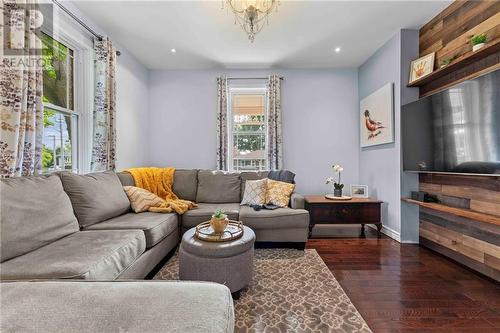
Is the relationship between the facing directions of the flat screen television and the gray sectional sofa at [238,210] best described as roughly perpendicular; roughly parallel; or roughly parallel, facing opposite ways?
roughly perpendicular

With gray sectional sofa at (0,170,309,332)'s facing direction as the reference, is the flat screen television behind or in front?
in front

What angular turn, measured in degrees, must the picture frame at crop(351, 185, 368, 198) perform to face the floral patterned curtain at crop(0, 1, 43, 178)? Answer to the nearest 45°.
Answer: approximately 45° to its right

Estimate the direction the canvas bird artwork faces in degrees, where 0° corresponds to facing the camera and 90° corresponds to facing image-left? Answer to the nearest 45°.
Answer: approximately 45°

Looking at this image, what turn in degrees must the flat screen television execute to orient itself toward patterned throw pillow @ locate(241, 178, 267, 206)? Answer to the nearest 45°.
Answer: approximately 45° to its right

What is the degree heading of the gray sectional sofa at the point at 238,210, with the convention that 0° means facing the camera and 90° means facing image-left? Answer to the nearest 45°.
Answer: approximately 0°

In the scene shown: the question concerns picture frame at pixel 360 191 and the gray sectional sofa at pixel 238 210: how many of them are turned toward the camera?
2

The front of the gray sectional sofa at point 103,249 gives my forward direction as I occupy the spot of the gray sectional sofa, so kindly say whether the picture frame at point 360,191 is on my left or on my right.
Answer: on my left

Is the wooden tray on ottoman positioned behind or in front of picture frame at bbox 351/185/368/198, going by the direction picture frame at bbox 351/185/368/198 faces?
in front

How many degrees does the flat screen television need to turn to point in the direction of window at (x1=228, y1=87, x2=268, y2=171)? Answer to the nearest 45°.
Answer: approximately 45° to its right

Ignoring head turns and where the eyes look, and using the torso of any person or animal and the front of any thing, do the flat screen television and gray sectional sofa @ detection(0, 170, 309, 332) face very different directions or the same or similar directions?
very different directions

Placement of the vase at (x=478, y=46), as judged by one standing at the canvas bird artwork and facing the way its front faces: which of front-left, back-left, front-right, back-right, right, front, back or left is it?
left

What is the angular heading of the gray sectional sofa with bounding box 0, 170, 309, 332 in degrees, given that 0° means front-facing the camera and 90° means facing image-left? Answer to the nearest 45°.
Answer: approximately 315°
